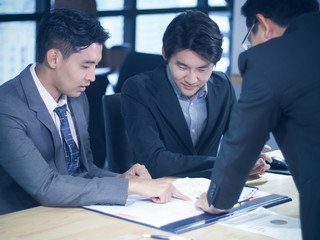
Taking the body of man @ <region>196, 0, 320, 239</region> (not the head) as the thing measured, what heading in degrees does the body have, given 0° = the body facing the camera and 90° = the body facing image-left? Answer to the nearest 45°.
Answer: approximately 135°

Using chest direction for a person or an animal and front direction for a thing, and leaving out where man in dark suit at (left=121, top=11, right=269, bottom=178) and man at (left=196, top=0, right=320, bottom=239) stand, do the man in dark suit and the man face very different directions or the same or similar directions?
very different directions

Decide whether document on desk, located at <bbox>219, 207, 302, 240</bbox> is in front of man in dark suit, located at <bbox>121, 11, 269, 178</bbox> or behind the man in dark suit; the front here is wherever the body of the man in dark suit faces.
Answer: in front

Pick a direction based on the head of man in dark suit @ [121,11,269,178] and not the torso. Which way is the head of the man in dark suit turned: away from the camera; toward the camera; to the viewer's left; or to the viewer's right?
toward the camera

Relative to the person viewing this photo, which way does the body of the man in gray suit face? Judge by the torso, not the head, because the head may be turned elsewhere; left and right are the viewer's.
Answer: facing the viewer and to the right of the viewer

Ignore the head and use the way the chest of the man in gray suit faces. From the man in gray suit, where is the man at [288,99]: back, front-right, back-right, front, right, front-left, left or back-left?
front

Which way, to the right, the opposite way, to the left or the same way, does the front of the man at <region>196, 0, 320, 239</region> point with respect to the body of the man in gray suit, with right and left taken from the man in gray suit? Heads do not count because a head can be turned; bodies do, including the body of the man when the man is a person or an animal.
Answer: the opposite way

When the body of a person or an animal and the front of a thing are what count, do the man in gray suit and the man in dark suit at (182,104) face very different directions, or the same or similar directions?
same or similar directions

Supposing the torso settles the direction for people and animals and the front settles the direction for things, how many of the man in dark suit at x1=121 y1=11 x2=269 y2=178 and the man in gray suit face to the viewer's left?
0

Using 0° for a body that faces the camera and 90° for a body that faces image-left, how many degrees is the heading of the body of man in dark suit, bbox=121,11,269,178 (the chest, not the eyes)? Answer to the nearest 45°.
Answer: approximately 315°
